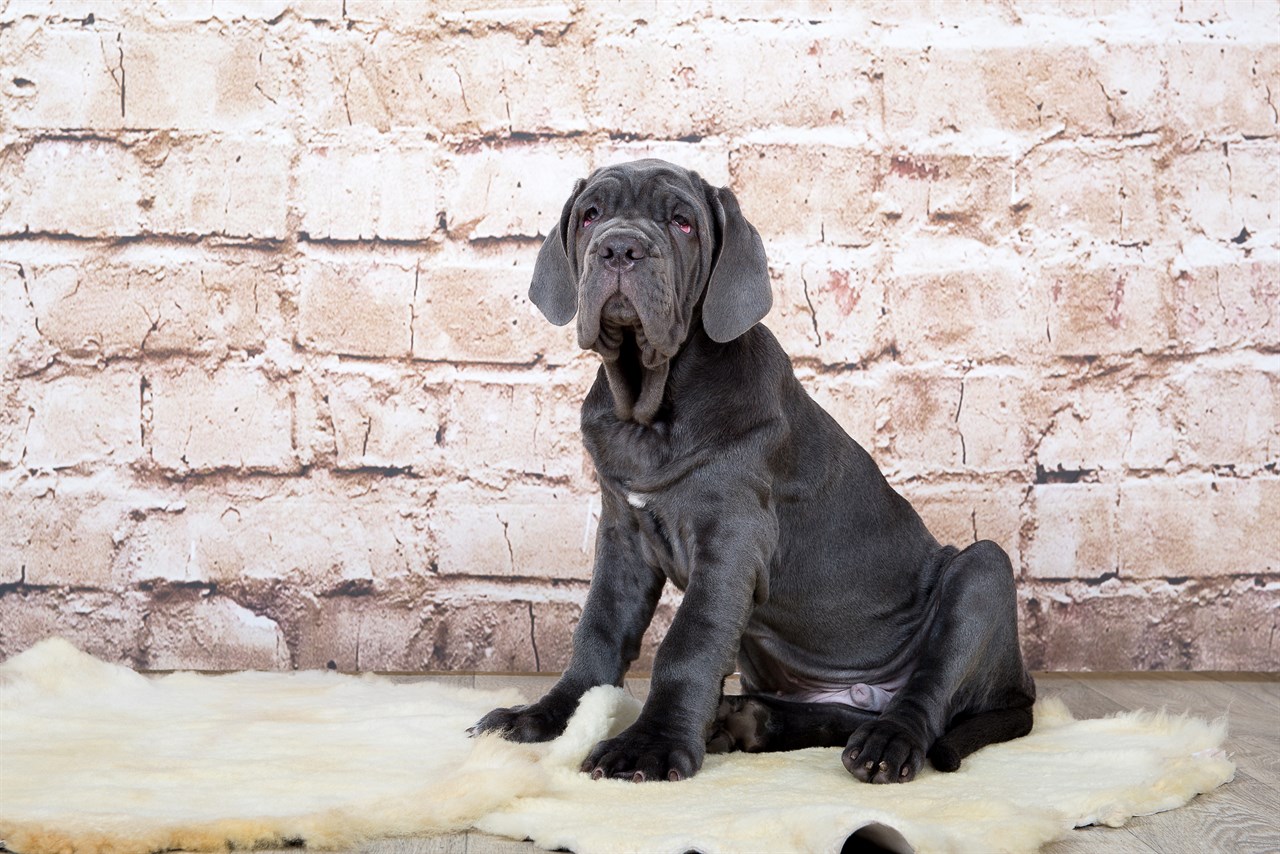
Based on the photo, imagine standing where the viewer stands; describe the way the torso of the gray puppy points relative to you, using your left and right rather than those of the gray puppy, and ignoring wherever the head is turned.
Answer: facing the viewer and to the left of the viewer
